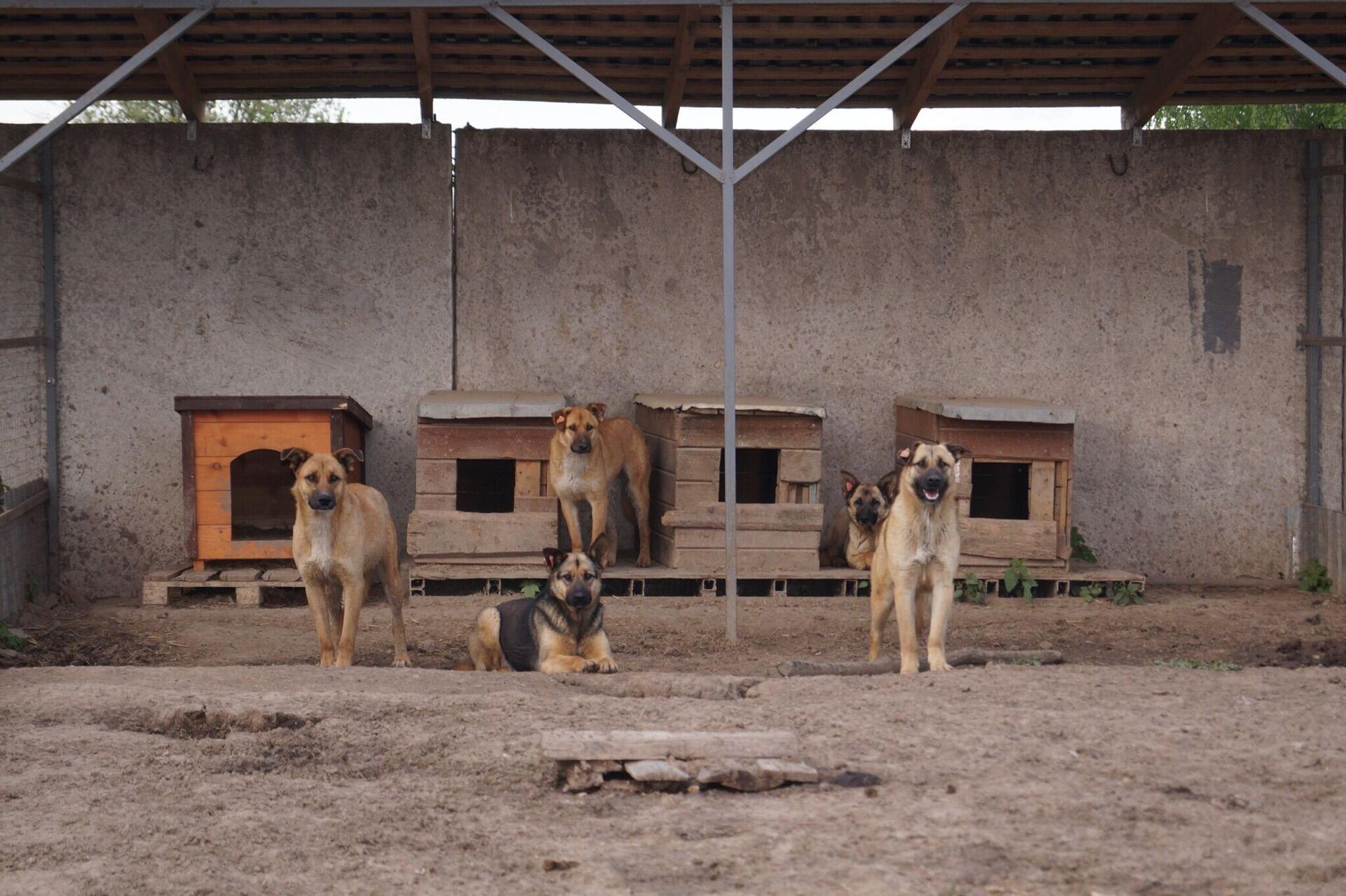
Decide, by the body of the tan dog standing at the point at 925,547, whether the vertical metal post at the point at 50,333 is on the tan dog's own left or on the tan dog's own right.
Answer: on the tan dog's own right

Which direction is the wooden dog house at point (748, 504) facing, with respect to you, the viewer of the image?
facing the viewer

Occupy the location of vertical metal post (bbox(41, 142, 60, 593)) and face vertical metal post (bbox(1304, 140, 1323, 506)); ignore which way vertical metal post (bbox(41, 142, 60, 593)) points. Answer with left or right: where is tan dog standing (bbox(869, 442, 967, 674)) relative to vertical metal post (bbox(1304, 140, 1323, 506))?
right

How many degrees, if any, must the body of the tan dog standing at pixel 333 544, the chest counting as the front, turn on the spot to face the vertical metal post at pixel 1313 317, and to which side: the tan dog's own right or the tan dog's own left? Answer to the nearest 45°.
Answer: approximately 135° to the tan dog's own left

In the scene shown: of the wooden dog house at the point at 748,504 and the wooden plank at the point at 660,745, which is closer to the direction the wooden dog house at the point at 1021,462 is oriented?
the wooden plank

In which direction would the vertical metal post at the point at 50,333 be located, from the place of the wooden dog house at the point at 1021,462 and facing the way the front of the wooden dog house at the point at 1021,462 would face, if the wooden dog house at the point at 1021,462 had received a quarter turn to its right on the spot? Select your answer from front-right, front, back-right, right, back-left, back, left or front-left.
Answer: front

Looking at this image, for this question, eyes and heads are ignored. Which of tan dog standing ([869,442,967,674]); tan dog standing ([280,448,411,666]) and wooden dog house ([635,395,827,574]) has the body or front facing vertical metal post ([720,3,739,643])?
the wooden dog house

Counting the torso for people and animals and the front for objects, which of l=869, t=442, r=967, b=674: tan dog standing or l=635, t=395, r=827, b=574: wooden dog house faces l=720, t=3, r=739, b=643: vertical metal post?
the wooden dog house

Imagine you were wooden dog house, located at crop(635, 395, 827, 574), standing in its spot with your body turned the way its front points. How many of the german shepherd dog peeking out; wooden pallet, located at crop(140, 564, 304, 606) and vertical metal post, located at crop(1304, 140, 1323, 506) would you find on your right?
1

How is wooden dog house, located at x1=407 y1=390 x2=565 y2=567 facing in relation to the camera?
toward the camera

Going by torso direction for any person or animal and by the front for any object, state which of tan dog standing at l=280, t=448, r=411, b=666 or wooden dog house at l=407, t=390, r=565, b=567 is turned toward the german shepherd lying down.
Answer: the wooden dog house

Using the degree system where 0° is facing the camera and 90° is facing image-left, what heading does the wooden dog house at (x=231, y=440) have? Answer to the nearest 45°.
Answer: approximately 0°

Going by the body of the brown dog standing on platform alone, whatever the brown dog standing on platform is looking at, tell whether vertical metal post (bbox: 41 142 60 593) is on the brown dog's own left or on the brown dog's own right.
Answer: on the brown dog's own right

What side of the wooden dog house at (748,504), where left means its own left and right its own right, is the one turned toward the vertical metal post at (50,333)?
right

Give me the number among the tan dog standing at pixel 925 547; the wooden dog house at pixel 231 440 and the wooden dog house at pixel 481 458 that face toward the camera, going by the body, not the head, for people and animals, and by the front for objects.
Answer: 3

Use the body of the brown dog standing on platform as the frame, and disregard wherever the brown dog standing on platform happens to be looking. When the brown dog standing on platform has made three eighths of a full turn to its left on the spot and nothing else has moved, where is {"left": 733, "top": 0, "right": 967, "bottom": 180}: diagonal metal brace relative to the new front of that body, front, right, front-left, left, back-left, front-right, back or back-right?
front-right
